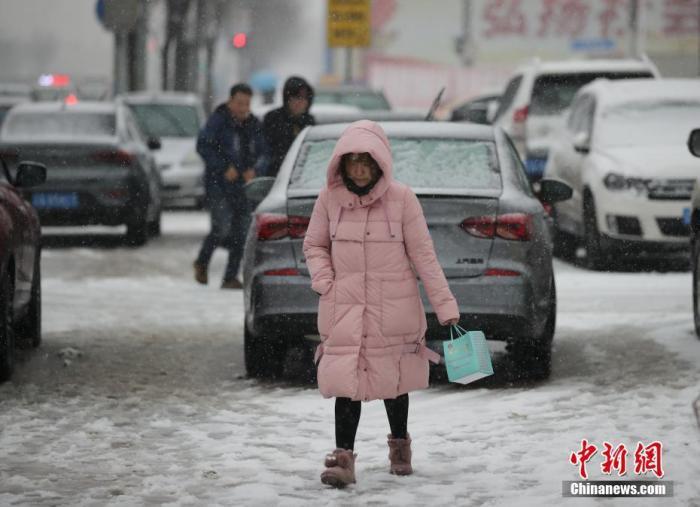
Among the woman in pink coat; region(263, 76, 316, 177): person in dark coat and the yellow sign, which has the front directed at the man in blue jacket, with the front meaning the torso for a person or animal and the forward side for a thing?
the yellow sign

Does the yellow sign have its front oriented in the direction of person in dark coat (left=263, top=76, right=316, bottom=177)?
yes

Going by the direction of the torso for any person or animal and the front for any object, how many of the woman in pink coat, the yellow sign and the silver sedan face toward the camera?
2

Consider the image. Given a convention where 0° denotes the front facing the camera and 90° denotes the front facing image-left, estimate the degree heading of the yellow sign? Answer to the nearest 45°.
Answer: approximately 0°

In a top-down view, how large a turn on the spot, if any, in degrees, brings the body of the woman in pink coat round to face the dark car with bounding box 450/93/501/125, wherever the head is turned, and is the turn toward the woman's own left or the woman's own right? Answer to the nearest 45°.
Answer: approximately 180°

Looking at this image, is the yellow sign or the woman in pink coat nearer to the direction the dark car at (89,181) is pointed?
the yellow sign

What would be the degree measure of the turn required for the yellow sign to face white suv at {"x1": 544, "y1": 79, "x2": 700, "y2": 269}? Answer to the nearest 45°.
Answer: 0° — it already faces it

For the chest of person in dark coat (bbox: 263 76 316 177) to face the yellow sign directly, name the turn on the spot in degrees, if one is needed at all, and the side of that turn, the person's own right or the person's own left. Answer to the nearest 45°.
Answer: approximately 135° to the person's own left

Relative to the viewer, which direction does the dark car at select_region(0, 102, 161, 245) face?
away from the camera

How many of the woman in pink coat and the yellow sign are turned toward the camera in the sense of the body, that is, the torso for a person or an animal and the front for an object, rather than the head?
2

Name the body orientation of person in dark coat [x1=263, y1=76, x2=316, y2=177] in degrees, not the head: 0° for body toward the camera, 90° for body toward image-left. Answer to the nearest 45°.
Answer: approximately 315°

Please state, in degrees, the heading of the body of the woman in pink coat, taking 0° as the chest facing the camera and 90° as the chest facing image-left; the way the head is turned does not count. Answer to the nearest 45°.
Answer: approximately 0°

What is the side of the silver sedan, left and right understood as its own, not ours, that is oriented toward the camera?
back
